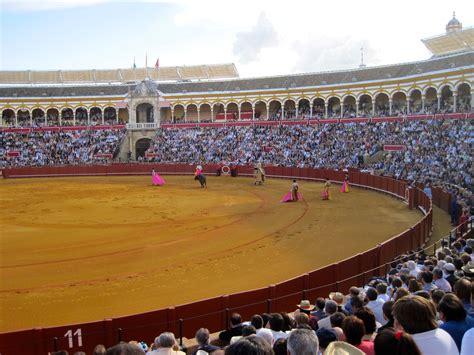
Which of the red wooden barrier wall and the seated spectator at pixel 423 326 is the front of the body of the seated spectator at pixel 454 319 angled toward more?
the red wooden barrier wall

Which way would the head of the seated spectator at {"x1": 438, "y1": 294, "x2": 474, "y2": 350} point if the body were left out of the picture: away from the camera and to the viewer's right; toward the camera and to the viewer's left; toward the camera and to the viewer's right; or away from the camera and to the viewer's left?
away from the camera and to the viewer's left

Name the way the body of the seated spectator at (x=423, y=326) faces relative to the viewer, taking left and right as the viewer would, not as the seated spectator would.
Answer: facing away from the viewer and to the left of the viewer

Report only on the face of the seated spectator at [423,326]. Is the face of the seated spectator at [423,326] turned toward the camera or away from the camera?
away from the camera

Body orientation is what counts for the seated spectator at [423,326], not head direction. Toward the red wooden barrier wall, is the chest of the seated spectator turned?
yes

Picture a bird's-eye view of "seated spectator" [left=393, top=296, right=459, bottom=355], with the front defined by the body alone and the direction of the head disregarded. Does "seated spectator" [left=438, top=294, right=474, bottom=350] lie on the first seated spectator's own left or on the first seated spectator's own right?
on the first seated spectator's own right

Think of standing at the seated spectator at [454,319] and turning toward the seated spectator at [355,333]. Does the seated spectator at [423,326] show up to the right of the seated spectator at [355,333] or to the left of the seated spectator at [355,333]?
left

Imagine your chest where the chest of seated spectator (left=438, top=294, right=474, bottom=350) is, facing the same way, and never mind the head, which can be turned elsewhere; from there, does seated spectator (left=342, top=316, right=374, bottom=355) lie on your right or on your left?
on your left

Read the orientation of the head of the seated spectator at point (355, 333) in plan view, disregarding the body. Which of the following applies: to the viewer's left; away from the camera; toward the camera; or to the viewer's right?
away from the camera

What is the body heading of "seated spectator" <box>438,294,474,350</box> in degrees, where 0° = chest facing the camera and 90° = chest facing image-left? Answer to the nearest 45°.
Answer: approximately 135°
